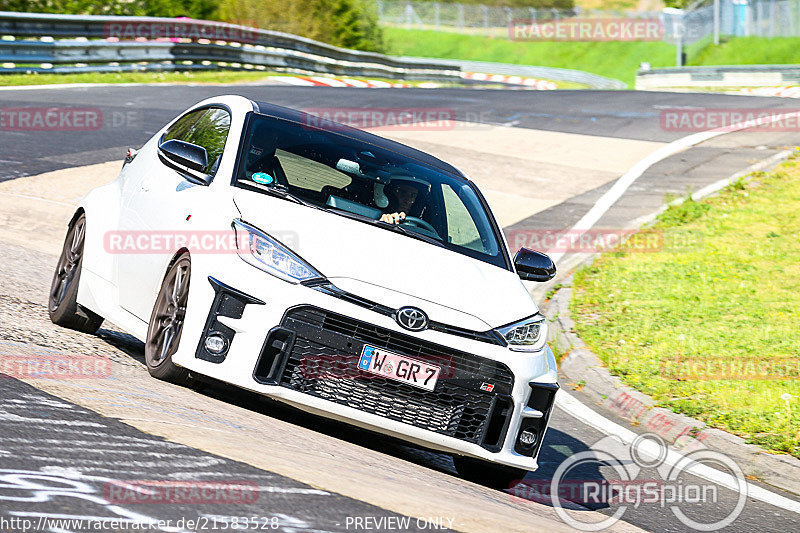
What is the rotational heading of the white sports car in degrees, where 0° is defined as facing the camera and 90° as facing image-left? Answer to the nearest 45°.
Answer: approximately 315°

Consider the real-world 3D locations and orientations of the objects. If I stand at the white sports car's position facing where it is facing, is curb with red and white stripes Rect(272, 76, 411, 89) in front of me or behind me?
behind

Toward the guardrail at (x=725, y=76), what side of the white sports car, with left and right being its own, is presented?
left

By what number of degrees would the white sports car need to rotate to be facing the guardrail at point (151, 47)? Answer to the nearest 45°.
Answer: approximately 135° to its left
